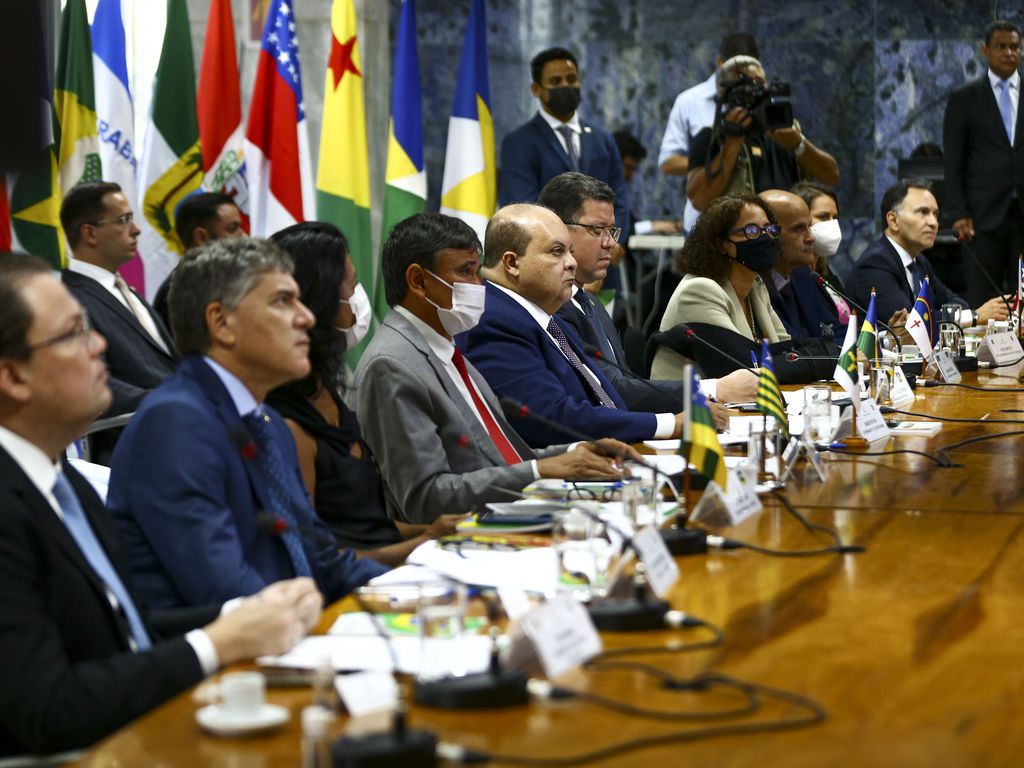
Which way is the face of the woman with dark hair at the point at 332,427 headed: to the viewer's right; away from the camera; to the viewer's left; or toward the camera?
to the viewer's right

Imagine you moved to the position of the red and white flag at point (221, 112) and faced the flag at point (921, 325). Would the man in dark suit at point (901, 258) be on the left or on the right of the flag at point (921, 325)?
left

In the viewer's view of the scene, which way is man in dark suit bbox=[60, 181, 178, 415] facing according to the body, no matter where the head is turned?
to the viewer's right

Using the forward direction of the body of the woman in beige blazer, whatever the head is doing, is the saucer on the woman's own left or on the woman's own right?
on the woman's own right

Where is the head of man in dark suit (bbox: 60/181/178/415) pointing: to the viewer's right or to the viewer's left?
to the viewer's right

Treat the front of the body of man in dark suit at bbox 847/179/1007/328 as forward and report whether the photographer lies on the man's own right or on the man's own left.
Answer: on the man's own right

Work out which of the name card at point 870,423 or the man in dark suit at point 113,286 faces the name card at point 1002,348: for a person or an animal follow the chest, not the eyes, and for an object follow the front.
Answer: the man in dark suit

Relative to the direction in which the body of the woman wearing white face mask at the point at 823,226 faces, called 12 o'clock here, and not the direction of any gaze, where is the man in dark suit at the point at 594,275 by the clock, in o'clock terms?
The man in dark suit is roughly at 2 o'clock from the woman wearing white face mask.

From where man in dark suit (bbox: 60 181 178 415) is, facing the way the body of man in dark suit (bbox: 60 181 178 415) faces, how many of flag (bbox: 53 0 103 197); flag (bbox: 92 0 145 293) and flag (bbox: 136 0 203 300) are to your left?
3
